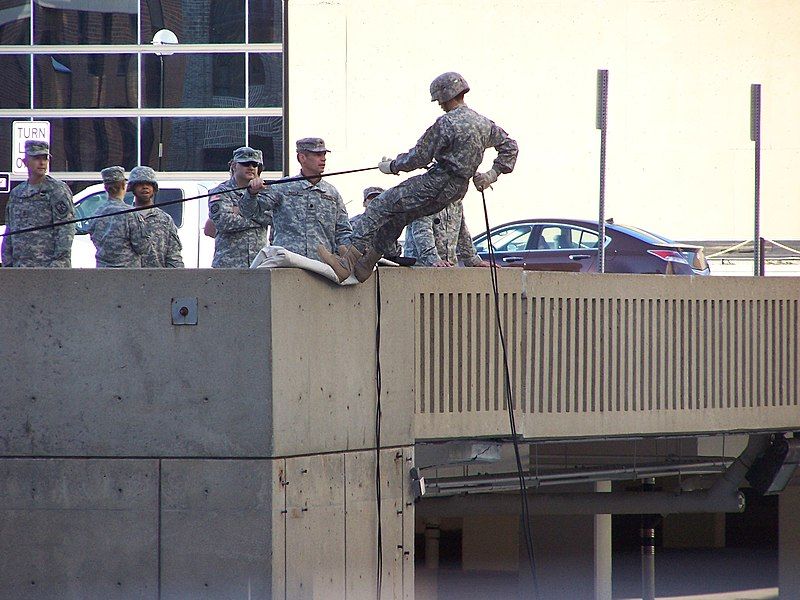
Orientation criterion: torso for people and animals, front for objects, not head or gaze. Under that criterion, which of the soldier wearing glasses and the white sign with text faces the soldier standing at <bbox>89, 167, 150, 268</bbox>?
the white sign with text

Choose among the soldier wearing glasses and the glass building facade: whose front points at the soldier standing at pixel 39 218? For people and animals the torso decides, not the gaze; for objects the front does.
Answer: the glass building facade

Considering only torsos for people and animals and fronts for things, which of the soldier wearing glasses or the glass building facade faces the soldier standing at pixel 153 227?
the glass building facade

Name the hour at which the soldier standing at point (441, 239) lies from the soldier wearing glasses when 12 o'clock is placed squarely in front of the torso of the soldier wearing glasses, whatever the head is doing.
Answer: The soldier standing is roughly at 10 o'clock from the soldier wearing glasses.

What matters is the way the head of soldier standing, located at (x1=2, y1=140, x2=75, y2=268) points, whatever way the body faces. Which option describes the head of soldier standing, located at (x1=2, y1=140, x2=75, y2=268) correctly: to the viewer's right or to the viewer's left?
to the viewer's right

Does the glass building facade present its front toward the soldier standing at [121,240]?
yes

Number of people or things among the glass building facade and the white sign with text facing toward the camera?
2

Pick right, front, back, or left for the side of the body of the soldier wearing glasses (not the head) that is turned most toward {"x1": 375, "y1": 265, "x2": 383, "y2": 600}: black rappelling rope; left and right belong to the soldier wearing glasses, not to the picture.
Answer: front

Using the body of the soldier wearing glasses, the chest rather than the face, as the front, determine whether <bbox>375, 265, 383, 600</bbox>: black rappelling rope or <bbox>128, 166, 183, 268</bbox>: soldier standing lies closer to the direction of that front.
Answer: the black rappelling rope

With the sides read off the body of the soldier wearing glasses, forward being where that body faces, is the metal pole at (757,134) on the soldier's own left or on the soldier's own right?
on the soldier's own left
